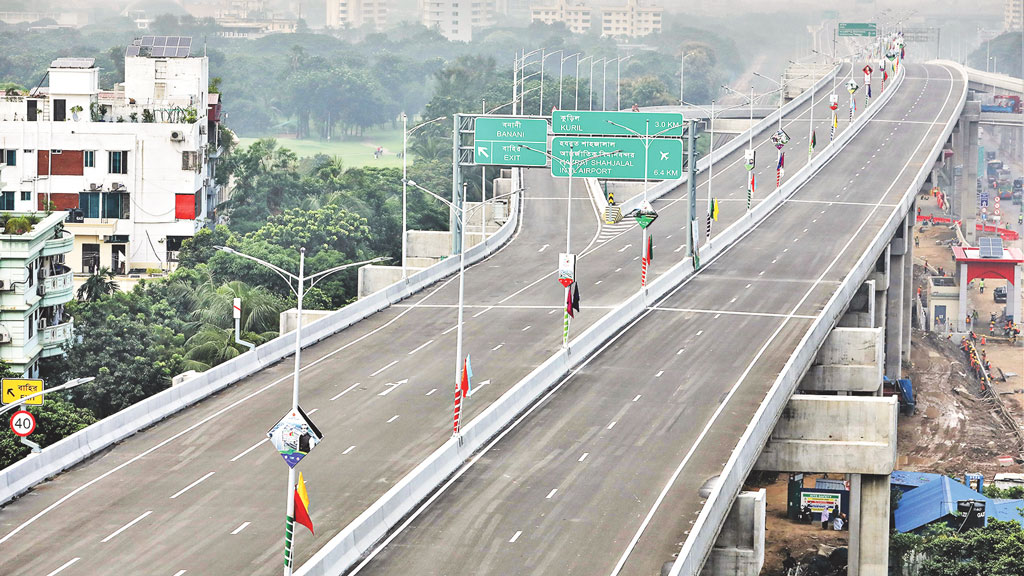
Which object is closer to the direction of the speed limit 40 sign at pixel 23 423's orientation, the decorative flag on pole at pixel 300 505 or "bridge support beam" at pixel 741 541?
the decorative flag on pole

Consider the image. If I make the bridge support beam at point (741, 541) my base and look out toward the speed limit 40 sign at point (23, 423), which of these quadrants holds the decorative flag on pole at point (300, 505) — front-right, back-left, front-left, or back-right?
front-left

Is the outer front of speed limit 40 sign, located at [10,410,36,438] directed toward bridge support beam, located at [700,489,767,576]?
no

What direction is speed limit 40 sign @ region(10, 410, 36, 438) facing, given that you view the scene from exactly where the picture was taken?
facing the viewer

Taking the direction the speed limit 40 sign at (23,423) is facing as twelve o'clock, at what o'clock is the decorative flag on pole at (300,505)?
The decorative flag on pole is roughly at 11 o'clock from the speed limit 40 sign.

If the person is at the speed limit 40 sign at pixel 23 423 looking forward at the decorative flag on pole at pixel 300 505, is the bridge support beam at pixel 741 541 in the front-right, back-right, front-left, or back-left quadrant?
front-left

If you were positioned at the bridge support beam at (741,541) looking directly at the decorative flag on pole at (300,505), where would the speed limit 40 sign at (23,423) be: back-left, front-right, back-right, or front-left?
front-right
